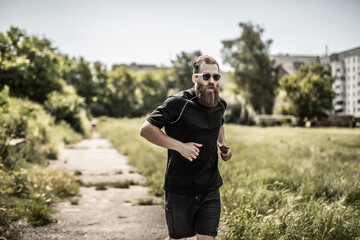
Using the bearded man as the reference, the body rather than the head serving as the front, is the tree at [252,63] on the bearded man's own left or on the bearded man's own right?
on the bearded man's own left

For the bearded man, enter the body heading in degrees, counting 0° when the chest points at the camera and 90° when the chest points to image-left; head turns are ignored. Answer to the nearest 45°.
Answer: approximately 315°

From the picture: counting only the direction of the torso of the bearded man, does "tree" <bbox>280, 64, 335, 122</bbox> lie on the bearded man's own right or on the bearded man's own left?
on the bearded man's own left
